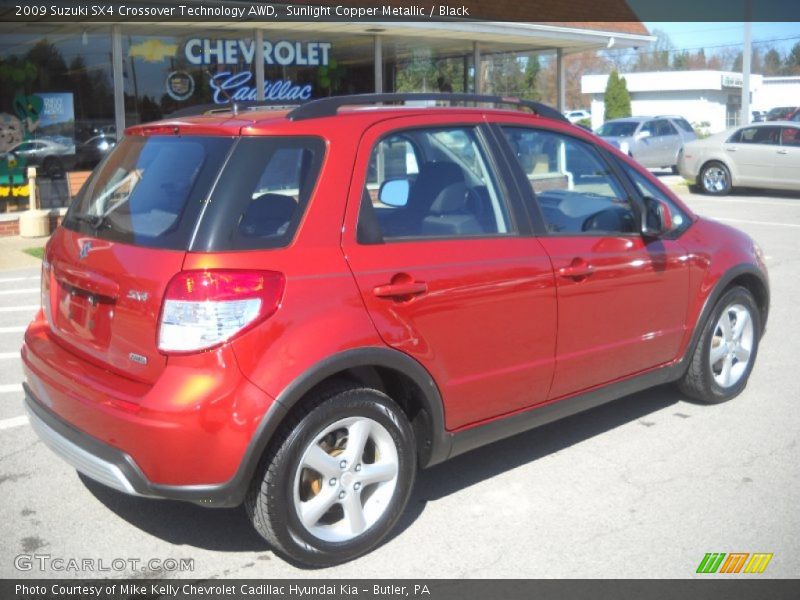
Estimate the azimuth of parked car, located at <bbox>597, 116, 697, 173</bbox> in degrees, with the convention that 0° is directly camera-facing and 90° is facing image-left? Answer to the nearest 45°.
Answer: approximately 45°

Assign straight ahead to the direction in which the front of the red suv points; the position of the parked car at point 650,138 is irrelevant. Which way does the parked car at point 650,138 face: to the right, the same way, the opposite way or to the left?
the opposite way

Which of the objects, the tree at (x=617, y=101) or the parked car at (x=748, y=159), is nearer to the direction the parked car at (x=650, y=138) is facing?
the parked car

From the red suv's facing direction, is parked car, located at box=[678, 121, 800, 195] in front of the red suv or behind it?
in front

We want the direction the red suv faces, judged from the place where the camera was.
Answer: facing away from the viewer and to the right of the viewer

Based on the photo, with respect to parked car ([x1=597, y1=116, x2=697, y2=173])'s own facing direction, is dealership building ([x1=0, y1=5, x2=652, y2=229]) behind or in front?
in front

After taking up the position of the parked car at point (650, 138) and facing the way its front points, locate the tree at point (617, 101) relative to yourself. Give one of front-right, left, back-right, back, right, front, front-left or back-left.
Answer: back-right

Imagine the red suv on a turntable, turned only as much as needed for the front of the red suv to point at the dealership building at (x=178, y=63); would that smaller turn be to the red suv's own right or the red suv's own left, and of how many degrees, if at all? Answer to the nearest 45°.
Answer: approximately 45° to the red suv's own left

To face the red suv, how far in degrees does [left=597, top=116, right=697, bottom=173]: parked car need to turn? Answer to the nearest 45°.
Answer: approximately 45° to its left

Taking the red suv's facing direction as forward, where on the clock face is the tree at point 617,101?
The tree is roughly at 11 o'clock from the red suv.
